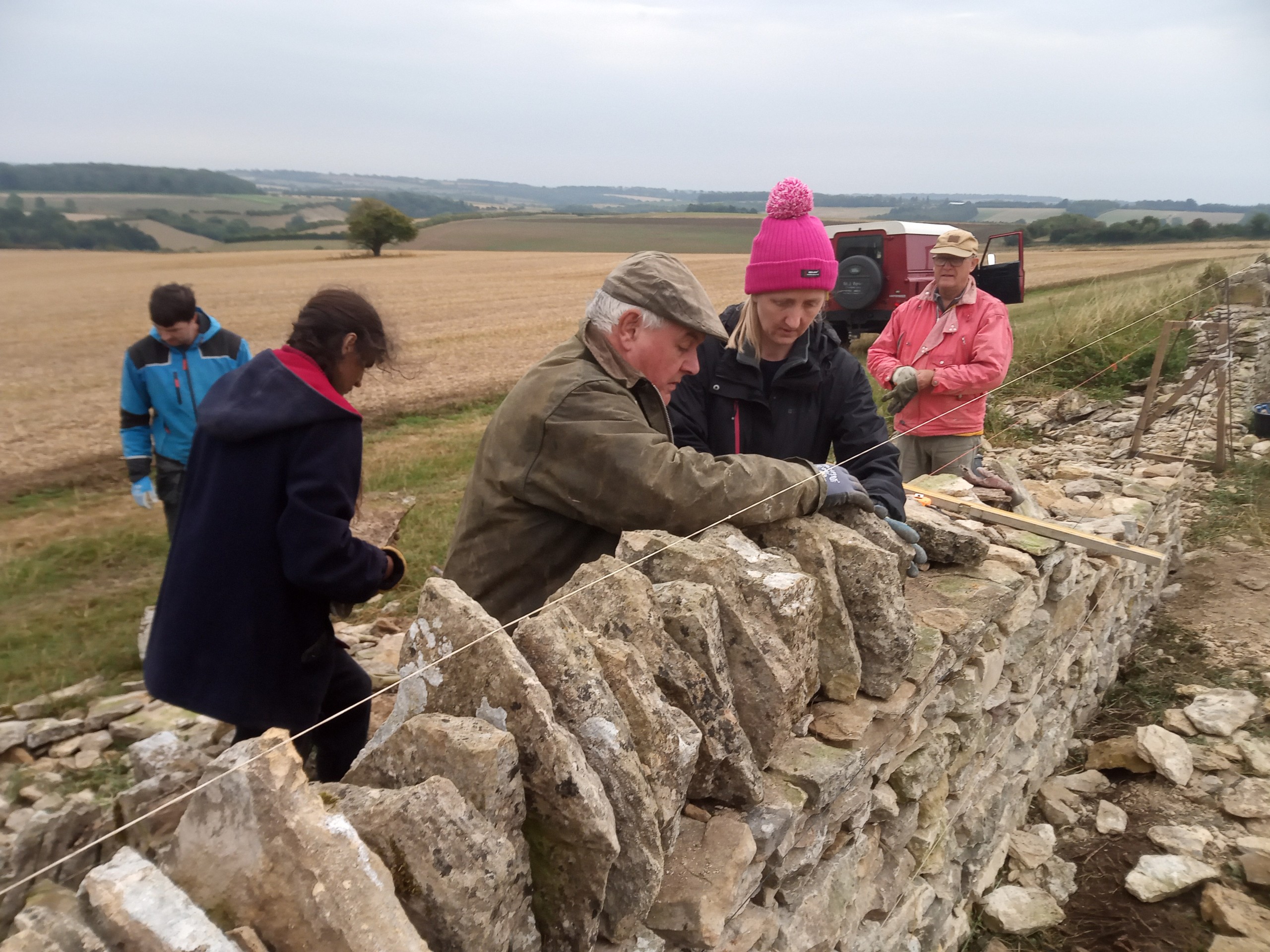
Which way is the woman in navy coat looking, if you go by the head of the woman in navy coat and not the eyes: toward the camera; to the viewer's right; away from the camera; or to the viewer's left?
to the viewer's right

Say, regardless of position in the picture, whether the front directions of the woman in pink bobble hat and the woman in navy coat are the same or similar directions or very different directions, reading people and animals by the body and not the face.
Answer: very different directions

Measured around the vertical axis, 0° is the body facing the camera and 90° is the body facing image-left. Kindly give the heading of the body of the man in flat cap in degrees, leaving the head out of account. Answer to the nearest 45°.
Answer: approximately 270°

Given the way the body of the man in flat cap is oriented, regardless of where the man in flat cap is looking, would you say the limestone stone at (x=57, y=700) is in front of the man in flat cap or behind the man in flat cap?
behind

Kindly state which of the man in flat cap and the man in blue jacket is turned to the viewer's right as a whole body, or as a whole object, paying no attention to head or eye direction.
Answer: the man in flat cap

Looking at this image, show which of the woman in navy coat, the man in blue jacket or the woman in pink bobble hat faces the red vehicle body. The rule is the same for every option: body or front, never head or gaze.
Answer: the woman in navy coat

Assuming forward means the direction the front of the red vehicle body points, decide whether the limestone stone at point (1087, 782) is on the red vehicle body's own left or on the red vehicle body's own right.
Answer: on the red vehicle body's own right

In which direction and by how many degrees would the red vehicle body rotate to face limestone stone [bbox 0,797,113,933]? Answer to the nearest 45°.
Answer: approximately 135° to its right

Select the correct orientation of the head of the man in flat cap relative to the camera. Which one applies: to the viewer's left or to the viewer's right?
to the viewer's right

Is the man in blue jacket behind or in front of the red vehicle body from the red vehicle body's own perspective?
behind
